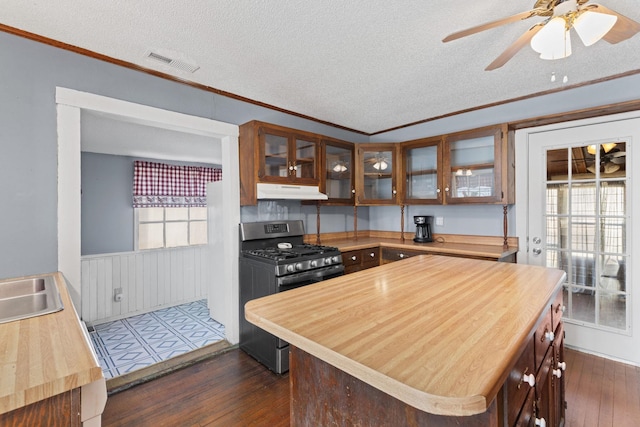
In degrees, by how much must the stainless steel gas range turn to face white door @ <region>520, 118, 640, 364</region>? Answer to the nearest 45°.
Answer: approximately 45° to its left

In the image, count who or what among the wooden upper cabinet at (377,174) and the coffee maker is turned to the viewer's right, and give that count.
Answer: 0

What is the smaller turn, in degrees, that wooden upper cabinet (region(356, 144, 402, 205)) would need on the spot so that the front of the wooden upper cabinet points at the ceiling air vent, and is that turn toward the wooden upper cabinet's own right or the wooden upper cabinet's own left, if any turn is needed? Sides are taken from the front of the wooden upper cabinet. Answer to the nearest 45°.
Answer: approximately 45° to the wooden upper cabinet's own right

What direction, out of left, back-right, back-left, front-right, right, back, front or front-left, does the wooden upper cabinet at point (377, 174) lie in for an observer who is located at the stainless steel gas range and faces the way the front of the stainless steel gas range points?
left

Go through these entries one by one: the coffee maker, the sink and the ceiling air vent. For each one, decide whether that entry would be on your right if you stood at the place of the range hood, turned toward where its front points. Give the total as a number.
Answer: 2

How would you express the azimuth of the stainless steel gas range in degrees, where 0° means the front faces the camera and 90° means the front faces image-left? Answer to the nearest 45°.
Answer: approximately 315°

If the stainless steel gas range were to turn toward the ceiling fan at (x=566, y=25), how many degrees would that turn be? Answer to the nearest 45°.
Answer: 0° — it already faces it

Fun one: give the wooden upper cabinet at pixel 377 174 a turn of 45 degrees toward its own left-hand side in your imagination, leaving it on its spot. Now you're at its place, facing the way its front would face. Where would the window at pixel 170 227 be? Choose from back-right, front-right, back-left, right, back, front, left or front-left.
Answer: back-right

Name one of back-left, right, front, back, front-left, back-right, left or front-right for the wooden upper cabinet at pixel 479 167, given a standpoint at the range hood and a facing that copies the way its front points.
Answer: front-left

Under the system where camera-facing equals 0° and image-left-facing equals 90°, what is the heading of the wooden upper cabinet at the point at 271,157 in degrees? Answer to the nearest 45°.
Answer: approximately 315°

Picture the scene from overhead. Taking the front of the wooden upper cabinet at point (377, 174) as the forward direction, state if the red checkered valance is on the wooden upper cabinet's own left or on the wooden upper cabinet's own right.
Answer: on the wooden upper cabinet's own right

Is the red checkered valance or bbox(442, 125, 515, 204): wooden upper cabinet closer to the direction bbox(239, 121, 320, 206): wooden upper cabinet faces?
the wooden upper cabinet
